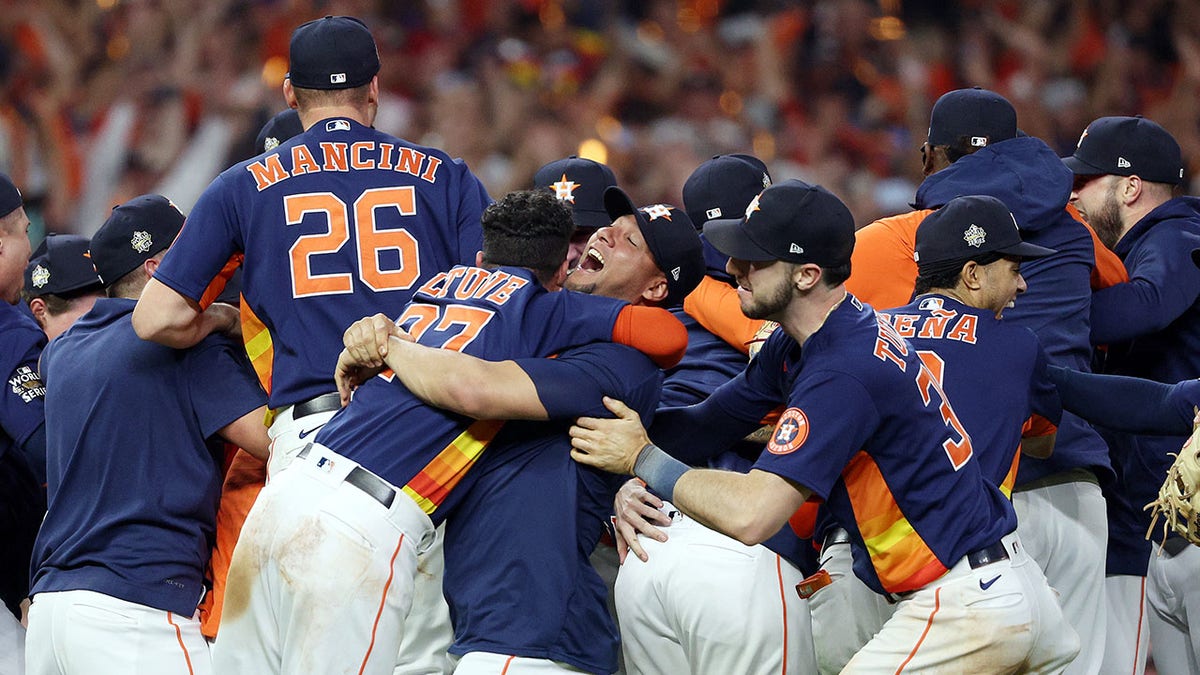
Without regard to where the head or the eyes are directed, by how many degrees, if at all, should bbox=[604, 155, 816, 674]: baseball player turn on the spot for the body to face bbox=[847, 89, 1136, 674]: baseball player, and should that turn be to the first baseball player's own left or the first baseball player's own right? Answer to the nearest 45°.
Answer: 0° — they already face them

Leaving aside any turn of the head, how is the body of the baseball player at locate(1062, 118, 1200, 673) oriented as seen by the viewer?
to the viewer's left

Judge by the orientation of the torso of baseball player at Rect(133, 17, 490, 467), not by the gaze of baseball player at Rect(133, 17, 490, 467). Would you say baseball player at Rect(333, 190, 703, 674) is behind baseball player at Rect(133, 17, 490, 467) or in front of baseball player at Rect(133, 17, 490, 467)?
behind

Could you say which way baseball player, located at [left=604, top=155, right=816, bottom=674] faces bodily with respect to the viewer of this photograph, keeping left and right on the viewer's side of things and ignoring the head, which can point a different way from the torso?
facing away from the viewer and to the right of the viewer

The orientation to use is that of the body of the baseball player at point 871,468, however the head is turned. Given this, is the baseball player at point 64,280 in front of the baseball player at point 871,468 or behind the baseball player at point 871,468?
in front

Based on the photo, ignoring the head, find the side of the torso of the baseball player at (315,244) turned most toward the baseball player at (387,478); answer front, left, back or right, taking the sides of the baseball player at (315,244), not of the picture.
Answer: back

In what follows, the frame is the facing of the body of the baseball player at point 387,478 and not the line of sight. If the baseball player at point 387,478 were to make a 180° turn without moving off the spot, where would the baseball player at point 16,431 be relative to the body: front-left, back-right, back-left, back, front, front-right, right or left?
right

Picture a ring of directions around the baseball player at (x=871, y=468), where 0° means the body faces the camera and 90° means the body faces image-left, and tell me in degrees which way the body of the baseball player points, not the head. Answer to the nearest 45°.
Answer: approximately 90°

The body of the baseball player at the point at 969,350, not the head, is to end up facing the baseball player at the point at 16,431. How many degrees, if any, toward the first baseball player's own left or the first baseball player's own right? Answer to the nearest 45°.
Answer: approximately 135° to the first baseball player's own left
